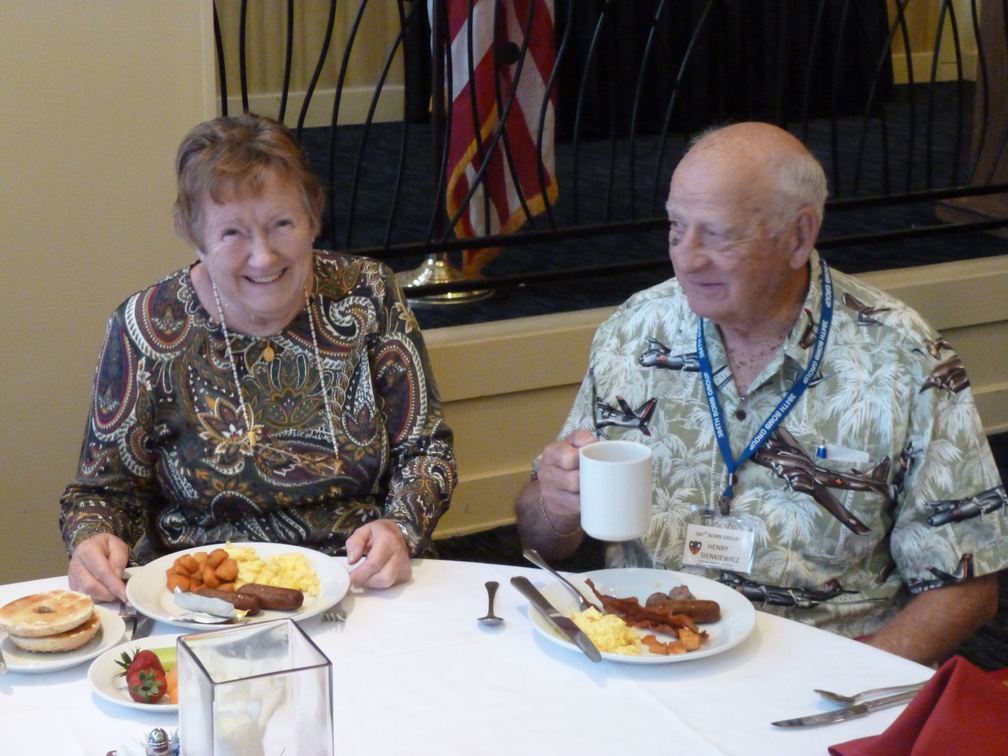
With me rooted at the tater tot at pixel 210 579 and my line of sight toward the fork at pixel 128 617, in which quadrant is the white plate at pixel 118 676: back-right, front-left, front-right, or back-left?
front-left

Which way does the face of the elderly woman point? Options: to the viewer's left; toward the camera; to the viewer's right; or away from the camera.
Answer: toward the camera

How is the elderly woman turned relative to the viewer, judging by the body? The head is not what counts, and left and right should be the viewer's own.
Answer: facing the viewer

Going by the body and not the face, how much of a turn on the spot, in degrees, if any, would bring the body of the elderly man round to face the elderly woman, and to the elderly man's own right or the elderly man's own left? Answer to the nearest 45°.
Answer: approximately 45° to the elderly man's own right

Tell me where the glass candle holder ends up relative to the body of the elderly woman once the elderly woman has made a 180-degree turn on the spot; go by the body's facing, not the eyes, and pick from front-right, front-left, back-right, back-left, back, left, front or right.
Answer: back

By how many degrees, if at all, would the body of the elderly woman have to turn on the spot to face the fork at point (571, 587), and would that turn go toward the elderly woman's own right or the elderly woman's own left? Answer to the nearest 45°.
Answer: approximately 45° to the elderly woman's own left

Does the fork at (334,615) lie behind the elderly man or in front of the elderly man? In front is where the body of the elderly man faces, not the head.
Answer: in front

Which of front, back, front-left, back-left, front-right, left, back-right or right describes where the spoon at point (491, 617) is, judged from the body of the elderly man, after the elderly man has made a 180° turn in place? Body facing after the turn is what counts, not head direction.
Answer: back

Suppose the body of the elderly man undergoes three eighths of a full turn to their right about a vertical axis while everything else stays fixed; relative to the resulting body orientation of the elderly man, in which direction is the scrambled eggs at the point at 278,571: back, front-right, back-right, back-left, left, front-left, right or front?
back-left

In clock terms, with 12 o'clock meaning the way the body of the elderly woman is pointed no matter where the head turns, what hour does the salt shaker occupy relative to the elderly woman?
The salt shaker is roughly at 12 o'clock from the elderly woman.

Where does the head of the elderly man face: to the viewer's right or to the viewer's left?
to the viewer's left

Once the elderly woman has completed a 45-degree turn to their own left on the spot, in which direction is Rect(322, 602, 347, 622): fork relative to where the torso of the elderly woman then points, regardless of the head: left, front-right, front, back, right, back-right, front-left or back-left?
front-right

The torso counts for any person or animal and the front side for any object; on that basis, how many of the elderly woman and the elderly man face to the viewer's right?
0

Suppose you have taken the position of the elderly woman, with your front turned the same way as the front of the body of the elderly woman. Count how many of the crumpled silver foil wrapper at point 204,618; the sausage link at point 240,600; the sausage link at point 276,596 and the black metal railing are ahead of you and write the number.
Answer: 3

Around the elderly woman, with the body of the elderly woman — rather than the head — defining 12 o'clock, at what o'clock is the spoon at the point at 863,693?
The spoon is roughly at 11 o'clock from the elderly woman.
